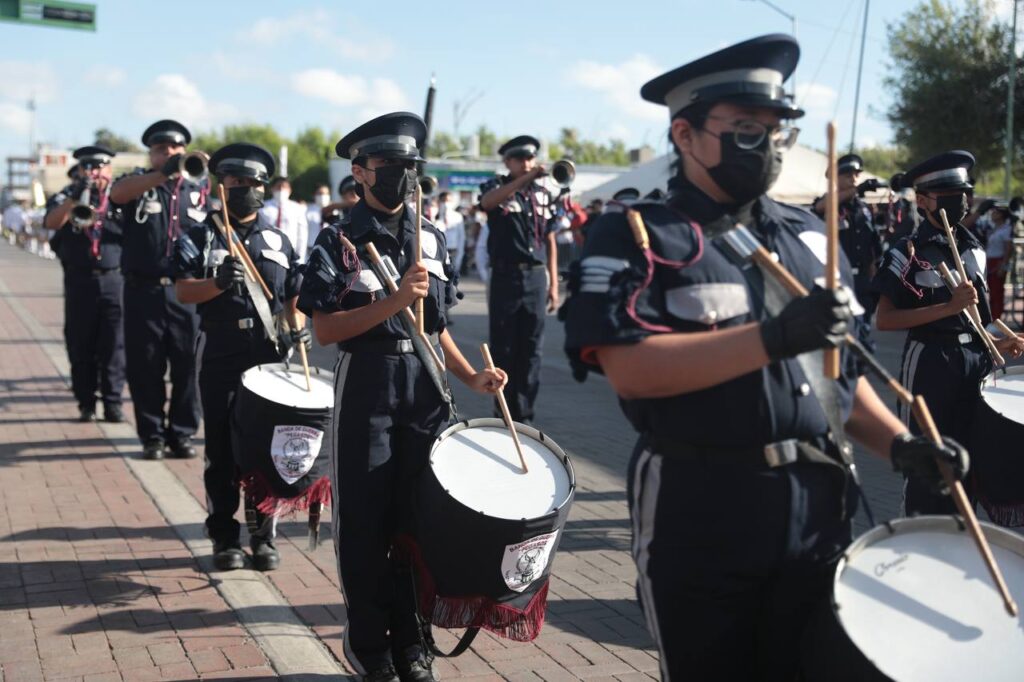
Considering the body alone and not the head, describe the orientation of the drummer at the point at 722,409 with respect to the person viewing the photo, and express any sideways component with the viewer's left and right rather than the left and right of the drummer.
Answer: facing the viewer and to the right of the viewer

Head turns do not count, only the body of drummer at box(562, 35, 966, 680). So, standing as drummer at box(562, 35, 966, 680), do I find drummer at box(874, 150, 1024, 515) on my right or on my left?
on my left

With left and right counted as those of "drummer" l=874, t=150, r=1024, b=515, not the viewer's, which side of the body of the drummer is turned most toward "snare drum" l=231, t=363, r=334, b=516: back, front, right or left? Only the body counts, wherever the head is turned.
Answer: right

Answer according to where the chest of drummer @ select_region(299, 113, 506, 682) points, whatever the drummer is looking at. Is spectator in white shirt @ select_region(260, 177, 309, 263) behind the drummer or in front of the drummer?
behind

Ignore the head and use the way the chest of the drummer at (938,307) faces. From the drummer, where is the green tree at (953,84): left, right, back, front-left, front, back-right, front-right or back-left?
back-left
